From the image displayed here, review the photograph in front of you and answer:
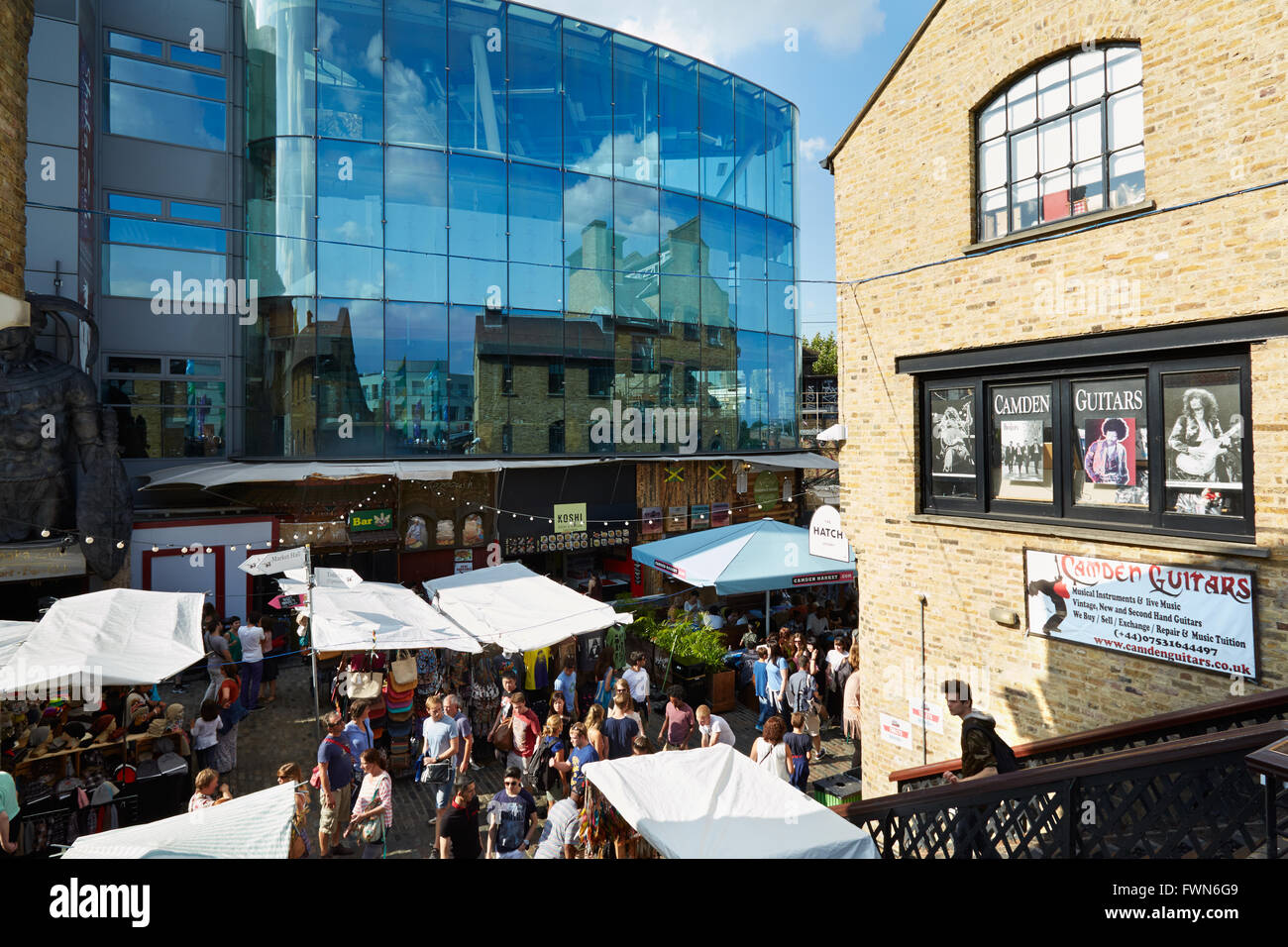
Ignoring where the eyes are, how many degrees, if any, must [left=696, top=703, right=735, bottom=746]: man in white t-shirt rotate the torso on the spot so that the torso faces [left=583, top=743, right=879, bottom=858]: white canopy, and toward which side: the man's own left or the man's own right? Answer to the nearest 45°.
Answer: approximately 45° to the man's own left

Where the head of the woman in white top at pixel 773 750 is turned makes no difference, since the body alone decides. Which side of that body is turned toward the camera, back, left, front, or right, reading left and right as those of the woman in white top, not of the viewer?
back

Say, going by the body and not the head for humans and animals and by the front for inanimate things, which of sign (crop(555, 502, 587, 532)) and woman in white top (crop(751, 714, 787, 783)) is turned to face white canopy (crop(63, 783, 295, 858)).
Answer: the sign

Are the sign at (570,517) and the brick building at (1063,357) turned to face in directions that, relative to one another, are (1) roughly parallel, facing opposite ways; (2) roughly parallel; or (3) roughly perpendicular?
roughly perpendicular

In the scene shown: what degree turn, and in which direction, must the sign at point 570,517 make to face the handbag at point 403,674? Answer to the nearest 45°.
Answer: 0° — it already faces it

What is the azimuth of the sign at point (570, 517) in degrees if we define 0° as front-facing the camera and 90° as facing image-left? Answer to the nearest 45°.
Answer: approximately 0°

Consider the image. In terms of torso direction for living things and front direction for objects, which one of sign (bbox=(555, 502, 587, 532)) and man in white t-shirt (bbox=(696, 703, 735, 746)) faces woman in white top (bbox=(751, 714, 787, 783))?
the sign

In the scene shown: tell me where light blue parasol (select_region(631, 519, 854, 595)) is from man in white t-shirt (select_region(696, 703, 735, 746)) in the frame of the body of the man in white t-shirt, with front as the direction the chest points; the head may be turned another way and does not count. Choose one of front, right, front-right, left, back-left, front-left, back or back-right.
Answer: back-right

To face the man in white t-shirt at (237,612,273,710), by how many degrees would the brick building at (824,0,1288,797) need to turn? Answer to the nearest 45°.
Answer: approximately 45° to its right

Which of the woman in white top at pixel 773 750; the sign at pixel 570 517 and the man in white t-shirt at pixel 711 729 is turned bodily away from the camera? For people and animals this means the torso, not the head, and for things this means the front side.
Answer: the woman in white top
